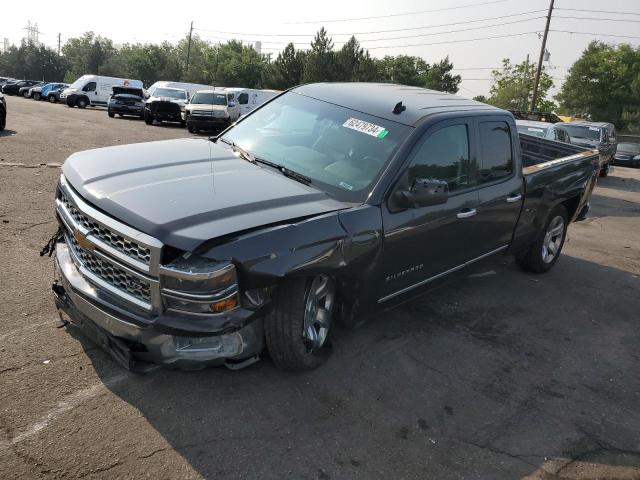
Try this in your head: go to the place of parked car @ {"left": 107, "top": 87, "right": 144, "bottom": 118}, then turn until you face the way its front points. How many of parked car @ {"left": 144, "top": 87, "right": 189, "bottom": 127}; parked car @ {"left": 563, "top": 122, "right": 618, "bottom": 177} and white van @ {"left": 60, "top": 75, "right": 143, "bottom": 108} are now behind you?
1

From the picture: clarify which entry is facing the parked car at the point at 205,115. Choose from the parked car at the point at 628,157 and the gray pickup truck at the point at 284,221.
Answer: the parked car at the point at 628,157

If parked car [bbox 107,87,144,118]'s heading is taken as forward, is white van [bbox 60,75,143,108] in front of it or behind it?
behind

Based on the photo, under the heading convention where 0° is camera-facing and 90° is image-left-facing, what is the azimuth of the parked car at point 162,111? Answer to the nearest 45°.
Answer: approximately 0°

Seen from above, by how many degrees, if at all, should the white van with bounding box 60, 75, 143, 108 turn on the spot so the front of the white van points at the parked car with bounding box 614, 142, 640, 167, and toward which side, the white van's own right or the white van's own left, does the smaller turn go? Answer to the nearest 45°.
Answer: approximately 90° to the white van's own left

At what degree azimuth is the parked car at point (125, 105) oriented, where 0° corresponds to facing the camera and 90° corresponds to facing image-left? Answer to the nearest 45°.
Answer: approximately 0°

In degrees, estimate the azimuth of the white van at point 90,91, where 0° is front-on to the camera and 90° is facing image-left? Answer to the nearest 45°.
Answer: approximately 45°

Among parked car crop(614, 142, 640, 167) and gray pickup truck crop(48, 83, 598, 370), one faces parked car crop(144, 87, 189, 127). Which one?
parked car crop(614, 142, 640, 167)

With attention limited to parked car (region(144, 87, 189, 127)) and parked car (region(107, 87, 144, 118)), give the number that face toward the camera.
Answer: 2
